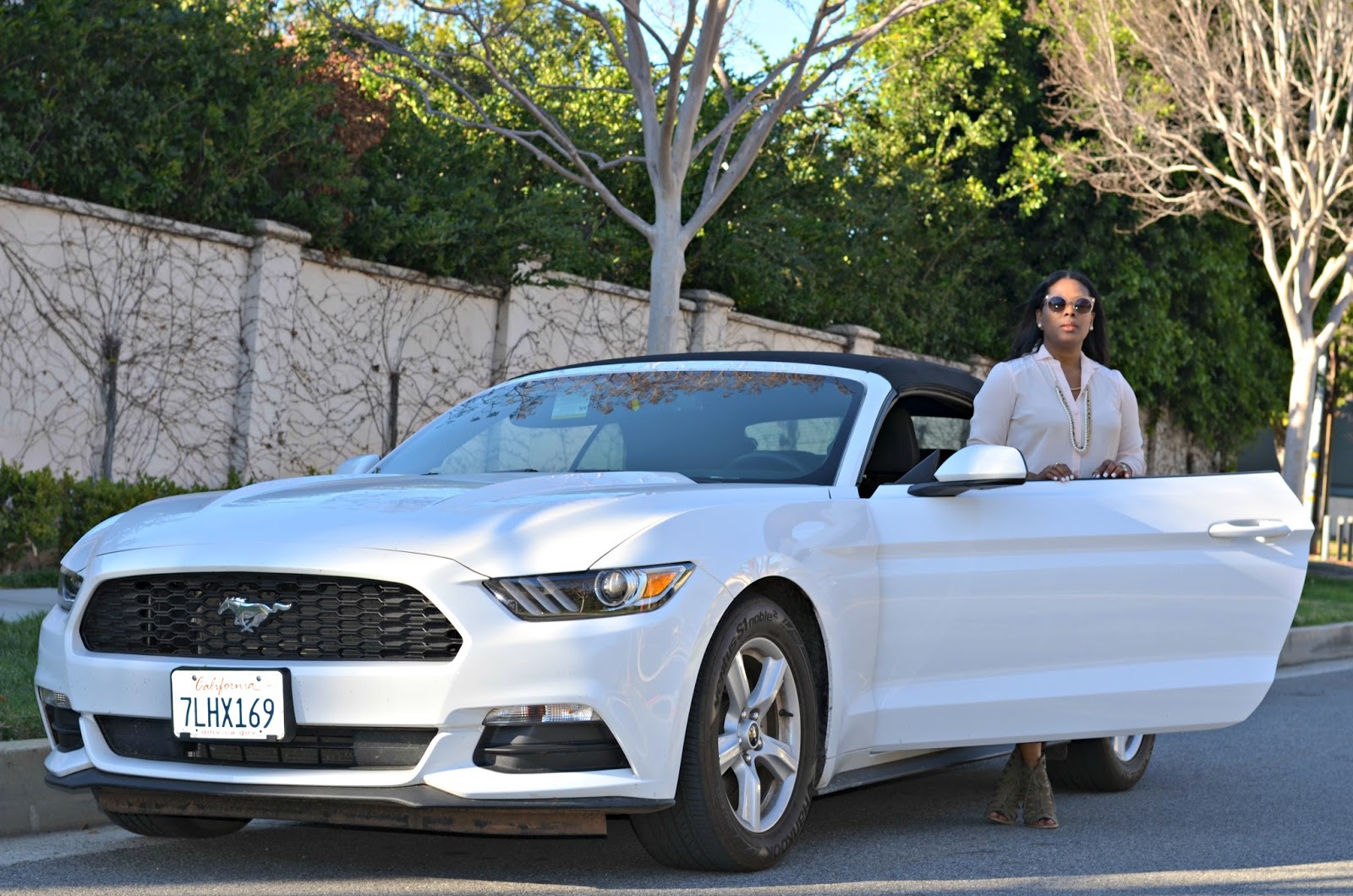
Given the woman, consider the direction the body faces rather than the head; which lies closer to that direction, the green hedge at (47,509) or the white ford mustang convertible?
the white ford mustang convertible

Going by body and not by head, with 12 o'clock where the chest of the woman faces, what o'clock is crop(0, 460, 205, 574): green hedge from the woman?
The green hedge is roughly at 4 o'clock from the woman.

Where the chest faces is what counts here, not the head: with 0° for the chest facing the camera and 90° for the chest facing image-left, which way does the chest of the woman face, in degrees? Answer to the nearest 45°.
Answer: approximately 0°

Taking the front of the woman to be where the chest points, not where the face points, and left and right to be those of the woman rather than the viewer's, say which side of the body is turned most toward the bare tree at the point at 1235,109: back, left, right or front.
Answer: back

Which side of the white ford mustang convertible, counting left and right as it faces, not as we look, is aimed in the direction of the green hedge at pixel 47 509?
right
